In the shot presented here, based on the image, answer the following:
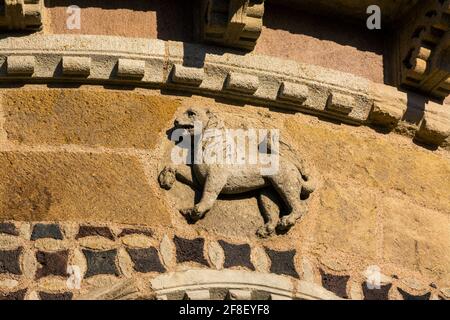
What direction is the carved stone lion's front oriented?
to the viewer's left

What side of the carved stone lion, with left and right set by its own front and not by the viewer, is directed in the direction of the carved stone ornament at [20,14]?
front
